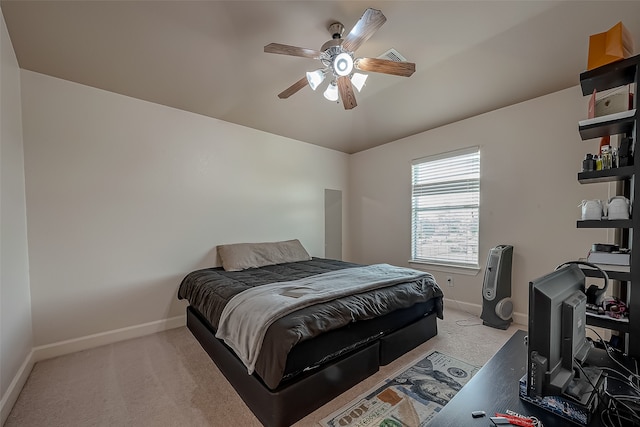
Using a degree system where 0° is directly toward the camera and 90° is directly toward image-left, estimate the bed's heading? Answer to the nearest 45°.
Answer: approximately 315°

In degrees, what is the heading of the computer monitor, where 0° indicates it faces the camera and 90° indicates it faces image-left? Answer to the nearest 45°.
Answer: approximately 135°

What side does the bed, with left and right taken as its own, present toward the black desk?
front

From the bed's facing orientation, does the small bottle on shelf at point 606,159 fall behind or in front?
in front

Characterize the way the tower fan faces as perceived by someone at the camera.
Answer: facing the viewer and to the left of the viewer

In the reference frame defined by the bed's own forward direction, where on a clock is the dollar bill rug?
The dollar bill rug is roughly at 11 o'clock from the bed.

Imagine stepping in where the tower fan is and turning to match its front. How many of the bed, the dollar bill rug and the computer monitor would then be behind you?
0

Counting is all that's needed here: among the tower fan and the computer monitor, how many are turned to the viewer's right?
0

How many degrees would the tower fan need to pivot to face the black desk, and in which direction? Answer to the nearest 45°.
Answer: approximately 45° to its left

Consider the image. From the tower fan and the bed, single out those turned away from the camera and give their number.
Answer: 0

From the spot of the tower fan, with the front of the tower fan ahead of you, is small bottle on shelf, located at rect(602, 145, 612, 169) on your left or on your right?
on your left

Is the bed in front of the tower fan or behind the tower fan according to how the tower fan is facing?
in front
